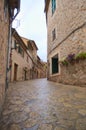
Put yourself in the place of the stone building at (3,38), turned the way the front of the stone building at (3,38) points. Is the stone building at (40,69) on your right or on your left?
on your left

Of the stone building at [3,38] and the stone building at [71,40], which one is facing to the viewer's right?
the stone building at [3,38]

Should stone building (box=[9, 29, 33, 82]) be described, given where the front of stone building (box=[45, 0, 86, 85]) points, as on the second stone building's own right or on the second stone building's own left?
on the second stone building's own right

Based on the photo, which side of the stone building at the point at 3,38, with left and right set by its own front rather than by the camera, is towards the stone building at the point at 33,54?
left

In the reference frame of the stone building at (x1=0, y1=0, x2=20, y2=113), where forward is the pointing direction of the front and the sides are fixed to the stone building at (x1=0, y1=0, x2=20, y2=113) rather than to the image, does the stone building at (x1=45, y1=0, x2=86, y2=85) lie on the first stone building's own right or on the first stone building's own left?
on the first stone building's own left

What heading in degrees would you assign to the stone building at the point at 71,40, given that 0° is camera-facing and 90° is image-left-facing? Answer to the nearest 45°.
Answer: approximately 45°

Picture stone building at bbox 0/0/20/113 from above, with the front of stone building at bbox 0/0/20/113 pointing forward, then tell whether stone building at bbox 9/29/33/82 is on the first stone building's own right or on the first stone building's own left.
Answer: on the first stone building's own left

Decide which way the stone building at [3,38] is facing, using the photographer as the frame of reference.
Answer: facing to the right of the viewer

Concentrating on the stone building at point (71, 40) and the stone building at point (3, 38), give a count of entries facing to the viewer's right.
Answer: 1

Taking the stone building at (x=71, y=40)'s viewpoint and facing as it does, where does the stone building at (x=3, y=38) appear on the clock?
the stone building at (x=3, y=38) is roughly at 11 o'clock from the stone building at (x=71, y=40).

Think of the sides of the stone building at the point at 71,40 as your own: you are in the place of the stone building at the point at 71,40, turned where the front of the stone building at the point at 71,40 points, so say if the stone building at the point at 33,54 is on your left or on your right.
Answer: on your right
